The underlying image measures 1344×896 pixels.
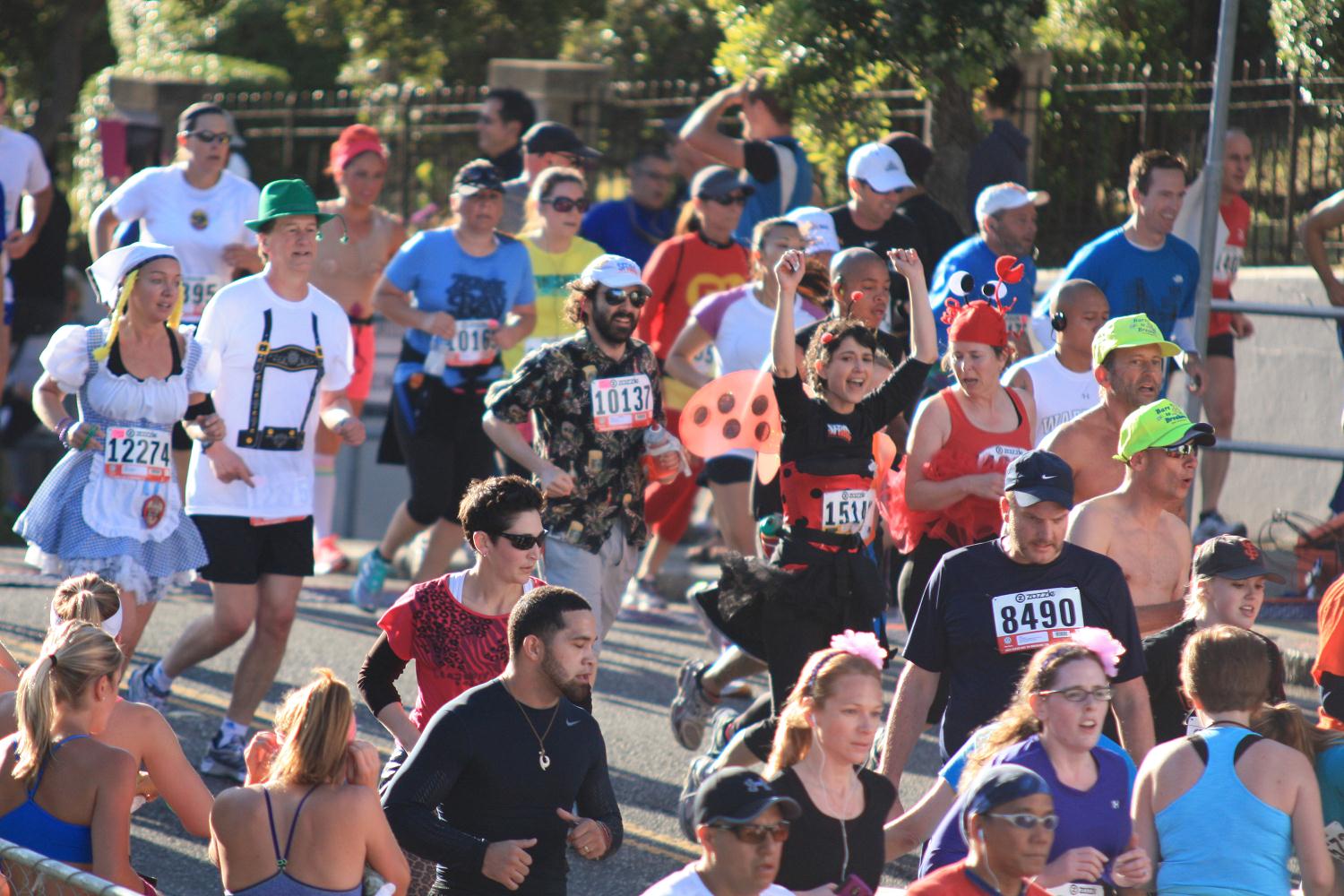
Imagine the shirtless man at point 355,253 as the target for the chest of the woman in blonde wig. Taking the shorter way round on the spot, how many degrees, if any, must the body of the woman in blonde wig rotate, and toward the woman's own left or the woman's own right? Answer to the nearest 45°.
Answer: approximately 135° to the woman's own left

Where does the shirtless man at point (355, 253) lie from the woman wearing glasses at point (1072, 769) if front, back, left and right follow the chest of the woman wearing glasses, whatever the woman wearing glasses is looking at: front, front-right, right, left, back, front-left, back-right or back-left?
back

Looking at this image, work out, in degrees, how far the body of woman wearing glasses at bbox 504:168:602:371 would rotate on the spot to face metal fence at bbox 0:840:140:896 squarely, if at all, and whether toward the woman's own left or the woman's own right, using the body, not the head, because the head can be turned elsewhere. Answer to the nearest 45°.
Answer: approximately 45° to the woman's own right

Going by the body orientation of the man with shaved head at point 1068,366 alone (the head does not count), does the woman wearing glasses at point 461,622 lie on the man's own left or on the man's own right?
on the man's own right

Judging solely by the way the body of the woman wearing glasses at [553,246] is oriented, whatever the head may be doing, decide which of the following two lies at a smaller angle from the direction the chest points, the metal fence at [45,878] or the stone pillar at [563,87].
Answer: the metal fence

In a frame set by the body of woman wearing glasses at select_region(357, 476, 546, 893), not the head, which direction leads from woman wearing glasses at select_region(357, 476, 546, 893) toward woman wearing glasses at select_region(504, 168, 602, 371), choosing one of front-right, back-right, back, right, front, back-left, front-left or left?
back-left

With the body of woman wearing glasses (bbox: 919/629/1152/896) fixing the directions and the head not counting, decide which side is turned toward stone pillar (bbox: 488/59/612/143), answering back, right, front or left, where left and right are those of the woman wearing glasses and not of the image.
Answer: back

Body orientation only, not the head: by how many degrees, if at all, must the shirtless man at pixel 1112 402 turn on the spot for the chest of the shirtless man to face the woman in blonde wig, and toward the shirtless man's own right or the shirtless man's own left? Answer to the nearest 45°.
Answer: approximately 135° to the shirtless man's own right
